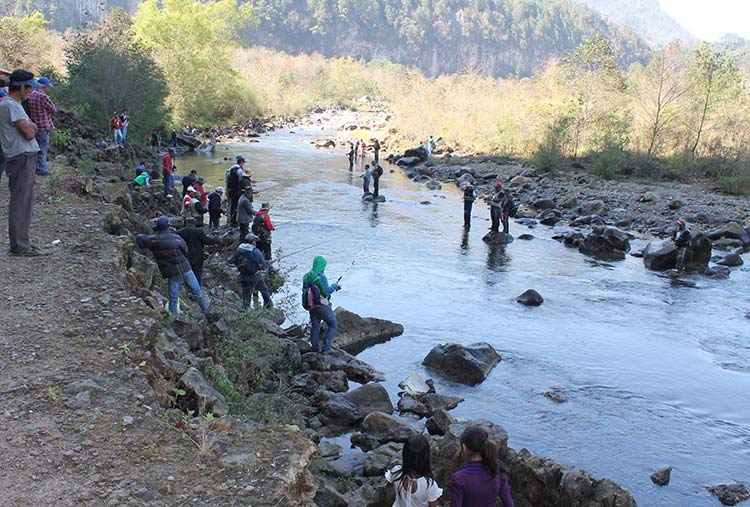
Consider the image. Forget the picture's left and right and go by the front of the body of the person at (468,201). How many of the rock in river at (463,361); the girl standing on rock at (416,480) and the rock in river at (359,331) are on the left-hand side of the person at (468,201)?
3

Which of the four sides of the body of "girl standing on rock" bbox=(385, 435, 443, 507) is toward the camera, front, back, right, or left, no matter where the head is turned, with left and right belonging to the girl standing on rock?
back

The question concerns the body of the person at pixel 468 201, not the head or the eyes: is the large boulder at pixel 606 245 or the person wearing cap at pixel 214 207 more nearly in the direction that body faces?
the person wearing cap

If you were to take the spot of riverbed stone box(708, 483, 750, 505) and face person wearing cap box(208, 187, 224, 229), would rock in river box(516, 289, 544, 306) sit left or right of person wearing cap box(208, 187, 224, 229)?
right

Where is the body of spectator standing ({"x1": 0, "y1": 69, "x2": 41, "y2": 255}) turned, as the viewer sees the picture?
to the viewer's right

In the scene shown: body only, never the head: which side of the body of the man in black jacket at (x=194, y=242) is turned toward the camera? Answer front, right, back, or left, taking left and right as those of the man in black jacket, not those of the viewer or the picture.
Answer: back

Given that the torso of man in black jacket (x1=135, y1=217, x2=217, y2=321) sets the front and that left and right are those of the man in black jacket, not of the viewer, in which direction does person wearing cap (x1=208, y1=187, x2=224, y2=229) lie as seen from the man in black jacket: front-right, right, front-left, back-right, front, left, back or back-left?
front

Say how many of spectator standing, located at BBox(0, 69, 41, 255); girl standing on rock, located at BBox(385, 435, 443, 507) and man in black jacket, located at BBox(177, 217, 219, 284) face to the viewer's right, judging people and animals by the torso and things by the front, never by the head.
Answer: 1

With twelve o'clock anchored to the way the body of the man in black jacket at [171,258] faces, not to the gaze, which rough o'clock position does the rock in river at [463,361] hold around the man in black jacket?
The rock in river is roughly at 3 o'clock from the man in black jacket.

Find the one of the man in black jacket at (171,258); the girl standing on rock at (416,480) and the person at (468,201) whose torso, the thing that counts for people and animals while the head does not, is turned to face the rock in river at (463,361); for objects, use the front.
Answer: the girl standing on rock

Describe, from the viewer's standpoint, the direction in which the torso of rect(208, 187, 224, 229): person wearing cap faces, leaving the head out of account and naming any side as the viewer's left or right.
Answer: facing to the right of the viewer

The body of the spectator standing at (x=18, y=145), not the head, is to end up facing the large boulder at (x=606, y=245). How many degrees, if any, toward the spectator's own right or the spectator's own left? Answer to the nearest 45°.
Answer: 0° — they already face it

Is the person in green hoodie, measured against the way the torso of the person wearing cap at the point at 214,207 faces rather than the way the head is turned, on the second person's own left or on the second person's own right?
on the second person's own right

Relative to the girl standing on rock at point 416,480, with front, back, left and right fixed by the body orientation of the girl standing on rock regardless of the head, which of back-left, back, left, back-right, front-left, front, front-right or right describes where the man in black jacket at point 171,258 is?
front-left

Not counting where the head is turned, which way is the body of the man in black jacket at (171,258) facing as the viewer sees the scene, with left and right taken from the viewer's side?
facing away from the viewer

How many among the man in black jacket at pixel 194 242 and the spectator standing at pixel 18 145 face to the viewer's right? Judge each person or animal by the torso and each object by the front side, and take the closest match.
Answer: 1

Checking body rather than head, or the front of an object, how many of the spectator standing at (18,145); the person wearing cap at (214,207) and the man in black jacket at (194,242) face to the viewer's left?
0

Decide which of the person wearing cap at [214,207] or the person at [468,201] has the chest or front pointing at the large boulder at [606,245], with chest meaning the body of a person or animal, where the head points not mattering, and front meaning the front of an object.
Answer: the person wearing cap

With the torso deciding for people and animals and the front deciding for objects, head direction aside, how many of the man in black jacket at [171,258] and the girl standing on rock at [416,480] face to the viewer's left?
0

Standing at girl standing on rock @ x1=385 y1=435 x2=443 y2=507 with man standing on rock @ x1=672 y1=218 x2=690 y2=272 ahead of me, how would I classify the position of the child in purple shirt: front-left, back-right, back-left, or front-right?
front-right
